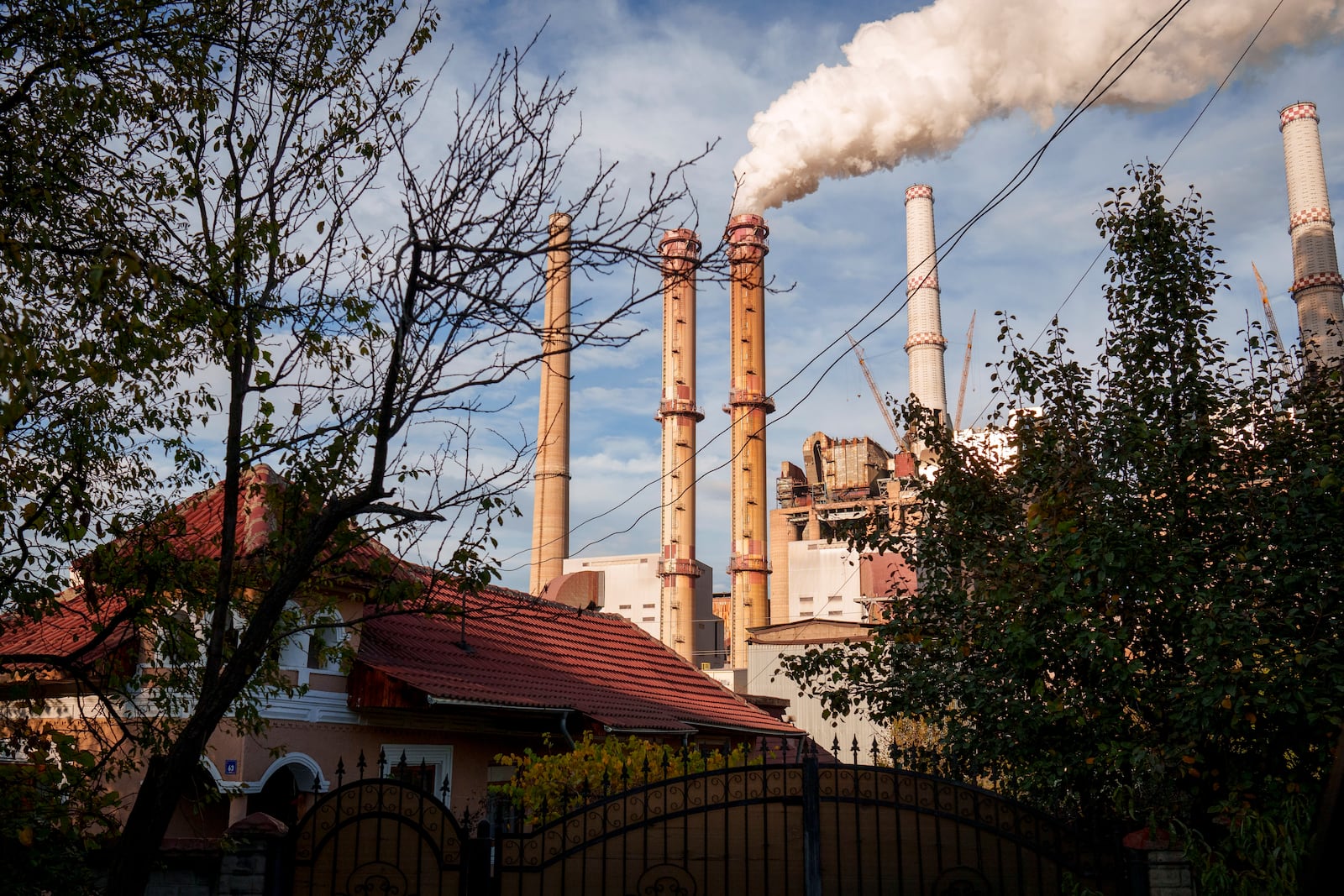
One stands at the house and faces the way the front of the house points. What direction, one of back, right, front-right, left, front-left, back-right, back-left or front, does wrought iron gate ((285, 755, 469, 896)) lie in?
front-left

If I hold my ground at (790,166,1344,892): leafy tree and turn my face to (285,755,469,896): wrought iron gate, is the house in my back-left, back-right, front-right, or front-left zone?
front-right

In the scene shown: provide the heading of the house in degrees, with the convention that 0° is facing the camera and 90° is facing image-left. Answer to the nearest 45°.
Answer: approximately 45°

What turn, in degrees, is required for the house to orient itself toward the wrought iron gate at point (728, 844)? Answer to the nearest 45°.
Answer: approximately 45° to its left

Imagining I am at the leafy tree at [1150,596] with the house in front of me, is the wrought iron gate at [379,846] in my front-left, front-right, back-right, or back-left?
front-left
